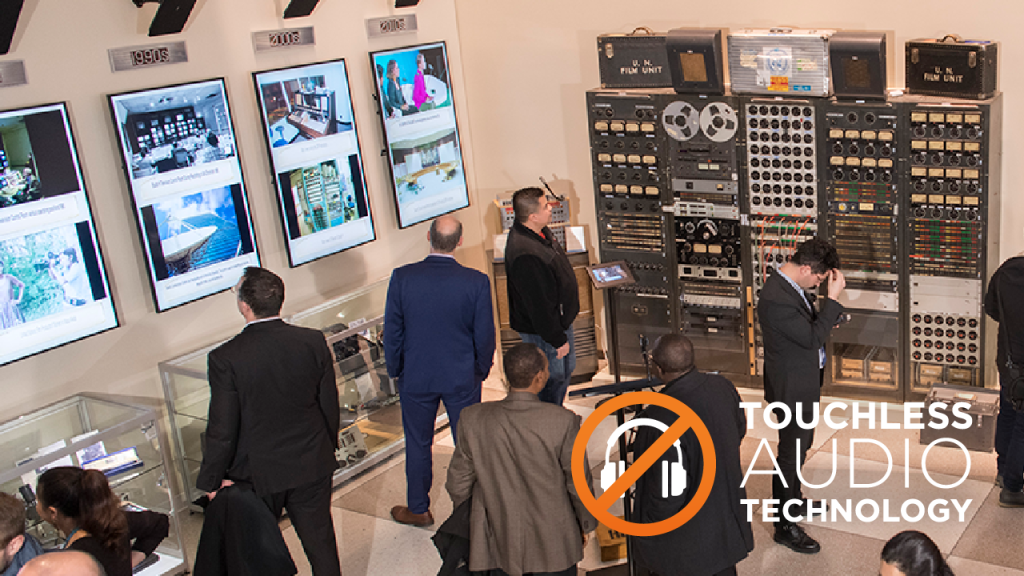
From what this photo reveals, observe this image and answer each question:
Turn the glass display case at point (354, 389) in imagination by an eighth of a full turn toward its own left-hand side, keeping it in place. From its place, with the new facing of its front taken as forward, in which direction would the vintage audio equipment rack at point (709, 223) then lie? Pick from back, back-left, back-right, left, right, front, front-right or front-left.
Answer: front

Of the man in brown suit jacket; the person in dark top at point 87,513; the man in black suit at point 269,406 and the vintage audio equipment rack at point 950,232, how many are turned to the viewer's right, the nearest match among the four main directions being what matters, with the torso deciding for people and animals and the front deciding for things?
0

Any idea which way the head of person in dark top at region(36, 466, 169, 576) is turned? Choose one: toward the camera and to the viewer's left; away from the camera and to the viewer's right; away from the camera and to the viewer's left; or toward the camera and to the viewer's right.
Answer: away from the camera and to the viewer's left

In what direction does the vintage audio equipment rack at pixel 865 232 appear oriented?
toward the camera

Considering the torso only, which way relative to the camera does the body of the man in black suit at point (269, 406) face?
away from the camera

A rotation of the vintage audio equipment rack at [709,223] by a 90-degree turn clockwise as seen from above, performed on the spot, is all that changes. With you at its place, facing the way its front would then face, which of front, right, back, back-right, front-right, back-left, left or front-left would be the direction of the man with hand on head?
left

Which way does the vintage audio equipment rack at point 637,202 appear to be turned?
toward the camera

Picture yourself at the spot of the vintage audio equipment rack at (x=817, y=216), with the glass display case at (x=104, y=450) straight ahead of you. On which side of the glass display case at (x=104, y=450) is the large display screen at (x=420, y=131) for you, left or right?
right

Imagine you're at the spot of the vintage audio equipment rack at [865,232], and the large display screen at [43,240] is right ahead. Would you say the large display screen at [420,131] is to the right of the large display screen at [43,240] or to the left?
right

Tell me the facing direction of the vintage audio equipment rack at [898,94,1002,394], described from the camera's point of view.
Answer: facing the viewer

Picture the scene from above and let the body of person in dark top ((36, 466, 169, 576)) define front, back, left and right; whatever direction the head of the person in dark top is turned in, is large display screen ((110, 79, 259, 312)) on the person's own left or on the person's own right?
on the person's own right

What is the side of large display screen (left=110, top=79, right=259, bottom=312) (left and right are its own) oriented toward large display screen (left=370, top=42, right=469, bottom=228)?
left

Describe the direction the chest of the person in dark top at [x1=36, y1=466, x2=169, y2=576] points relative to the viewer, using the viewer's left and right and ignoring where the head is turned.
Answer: facing away from the viewer and to the left of the viewer

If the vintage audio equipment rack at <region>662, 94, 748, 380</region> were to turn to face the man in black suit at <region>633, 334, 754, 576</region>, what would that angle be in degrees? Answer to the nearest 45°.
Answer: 0° — it already faces them
